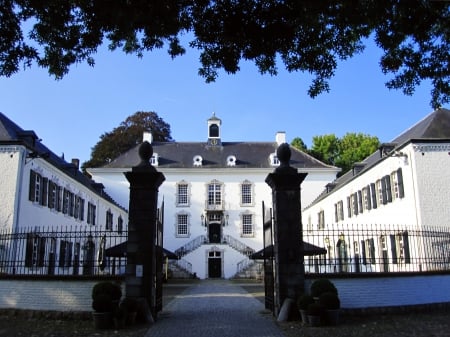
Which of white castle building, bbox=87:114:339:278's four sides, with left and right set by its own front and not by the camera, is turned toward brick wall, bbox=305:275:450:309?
front

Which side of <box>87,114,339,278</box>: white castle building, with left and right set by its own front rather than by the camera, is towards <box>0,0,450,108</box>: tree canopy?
front

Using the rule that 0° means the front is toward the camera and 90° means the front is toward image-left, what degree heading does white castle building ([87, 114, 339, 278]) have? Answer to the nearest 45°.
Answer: approximately 0°

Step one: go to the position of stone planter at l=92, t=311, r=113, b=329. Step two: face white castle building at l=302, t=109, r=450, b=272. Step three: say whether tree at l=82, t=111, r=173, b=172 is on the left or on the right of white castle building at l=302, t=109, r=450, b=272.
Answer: left

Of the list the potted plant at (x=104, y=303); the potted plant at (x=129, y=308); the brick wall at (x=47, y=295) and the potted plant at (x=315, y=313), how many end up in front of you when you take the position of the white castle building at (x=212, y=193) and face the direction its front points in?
4

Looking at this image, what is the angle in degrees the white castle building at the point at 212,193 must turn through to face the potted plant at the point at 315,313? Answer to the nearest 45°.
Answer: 0° — it already faces it

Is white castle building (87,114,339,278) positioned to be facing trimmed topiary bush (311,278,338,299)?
yes

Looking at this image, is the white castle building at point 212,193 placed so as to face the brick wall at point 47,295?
yes

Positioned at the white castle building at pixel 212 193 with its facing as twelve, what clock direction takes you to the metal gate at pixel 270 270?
The metal gate is roughly at 12 o'clock from the white castle building.

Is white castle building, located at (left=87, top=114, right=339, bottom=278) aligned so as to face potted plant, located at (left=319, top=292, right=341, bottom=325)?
yes
